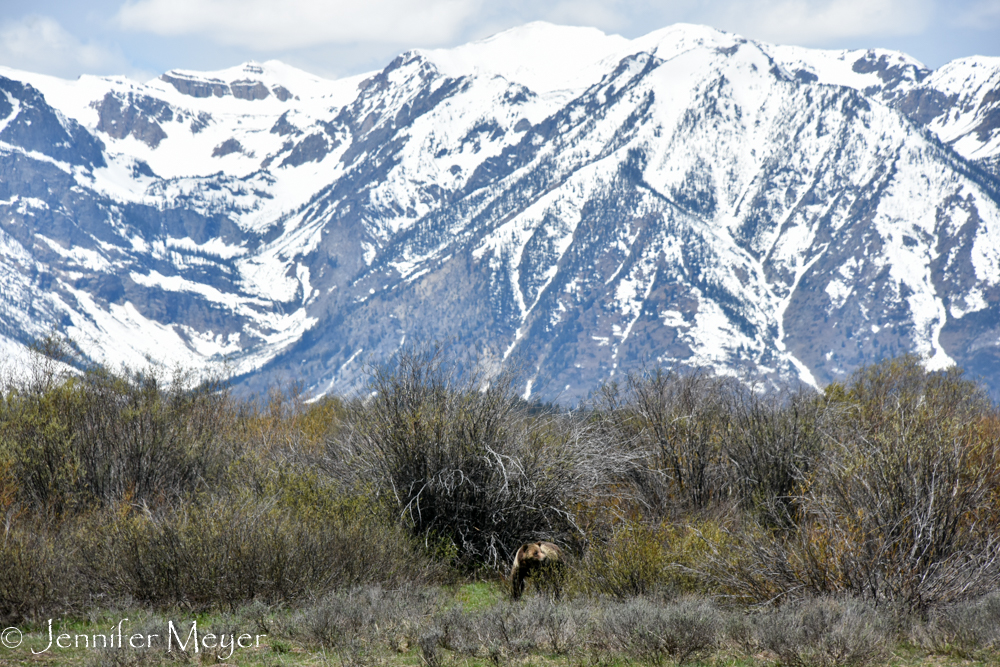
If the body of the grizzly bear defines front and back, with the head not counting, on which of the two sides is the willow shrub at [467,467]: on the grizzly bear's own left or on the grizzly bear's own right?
on the grizzly bear's own right

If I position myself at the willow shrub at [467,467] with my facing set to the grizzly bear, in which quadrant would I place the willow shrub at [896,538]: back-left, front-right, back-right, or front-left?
front-left

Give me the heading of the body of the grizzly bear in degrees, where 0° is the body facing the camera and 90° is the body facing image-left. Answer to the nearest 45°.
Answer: approximately 45°

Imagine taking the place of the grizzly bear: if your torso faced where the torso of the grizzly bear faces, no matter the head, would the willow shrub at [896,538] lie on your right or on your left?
on your left

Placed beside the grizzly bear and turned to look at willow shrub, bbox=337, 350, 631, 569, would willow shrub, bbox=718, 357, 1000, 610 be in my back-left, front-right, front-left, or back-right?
back-right
